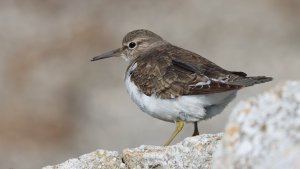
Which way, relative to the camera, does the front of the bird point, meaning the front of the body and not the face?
to the viewer's left

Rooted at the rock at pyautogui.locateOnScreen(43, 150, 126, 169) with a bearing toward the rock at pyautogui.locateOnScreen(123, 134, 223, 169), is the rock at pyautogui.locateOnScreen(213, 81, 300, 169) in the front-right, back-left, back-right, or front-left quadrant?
front-right
